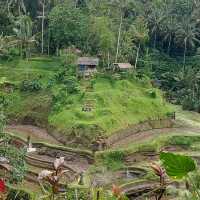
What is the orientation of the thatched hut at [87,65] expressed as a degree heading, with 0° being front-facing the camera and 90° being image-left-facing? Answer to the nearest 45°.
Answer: approximately 0°

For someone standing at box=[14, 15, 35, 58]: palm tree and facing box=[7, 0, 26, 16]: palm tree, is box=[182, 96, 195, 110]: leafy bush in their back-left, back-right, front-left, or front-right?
back-right

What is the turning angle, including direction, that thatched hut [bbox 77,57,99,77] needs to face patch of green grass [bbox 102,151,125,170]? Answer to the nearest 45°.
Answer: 0° — it already faces it

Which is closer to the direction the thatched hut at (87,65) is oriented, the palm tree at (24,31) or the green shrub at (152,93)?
the green shrub

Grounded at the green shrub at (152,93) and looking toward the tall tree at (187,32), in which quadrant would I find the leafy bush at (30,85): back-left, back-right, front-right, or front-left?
back-left

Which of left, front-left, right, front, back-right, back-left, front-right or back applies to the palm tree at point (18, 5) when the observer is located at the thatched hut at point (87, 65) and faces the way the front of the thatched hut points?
back-right

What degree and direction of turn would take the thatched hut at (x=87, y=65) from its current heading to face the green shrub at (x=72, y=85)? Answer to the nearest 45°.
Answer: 0° — it already faces it

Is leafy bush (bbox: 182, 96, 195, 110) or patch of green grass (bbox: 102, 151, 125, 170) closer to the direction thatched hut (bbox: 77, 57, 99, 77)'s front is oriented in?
the patch of green grass

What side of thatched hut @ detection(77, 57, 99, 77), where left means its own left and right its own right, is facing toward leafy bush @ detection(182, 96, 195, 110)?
left
